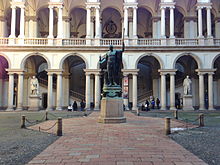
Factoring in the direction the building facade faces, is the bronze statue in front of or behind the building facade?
in front

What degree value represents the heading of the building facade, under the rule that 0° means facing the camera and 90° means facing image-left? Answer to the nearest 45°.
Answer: approximately 0°

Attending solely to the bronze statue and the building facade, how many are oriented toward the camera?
2

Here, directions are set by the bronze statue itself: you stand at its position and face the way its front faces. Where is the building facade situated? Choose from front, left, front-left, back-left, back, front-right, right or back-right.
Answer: back

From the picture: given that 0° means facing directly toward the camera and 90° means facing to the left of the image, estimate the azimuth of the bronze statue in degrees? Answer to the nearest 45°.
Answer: approximately 0°
